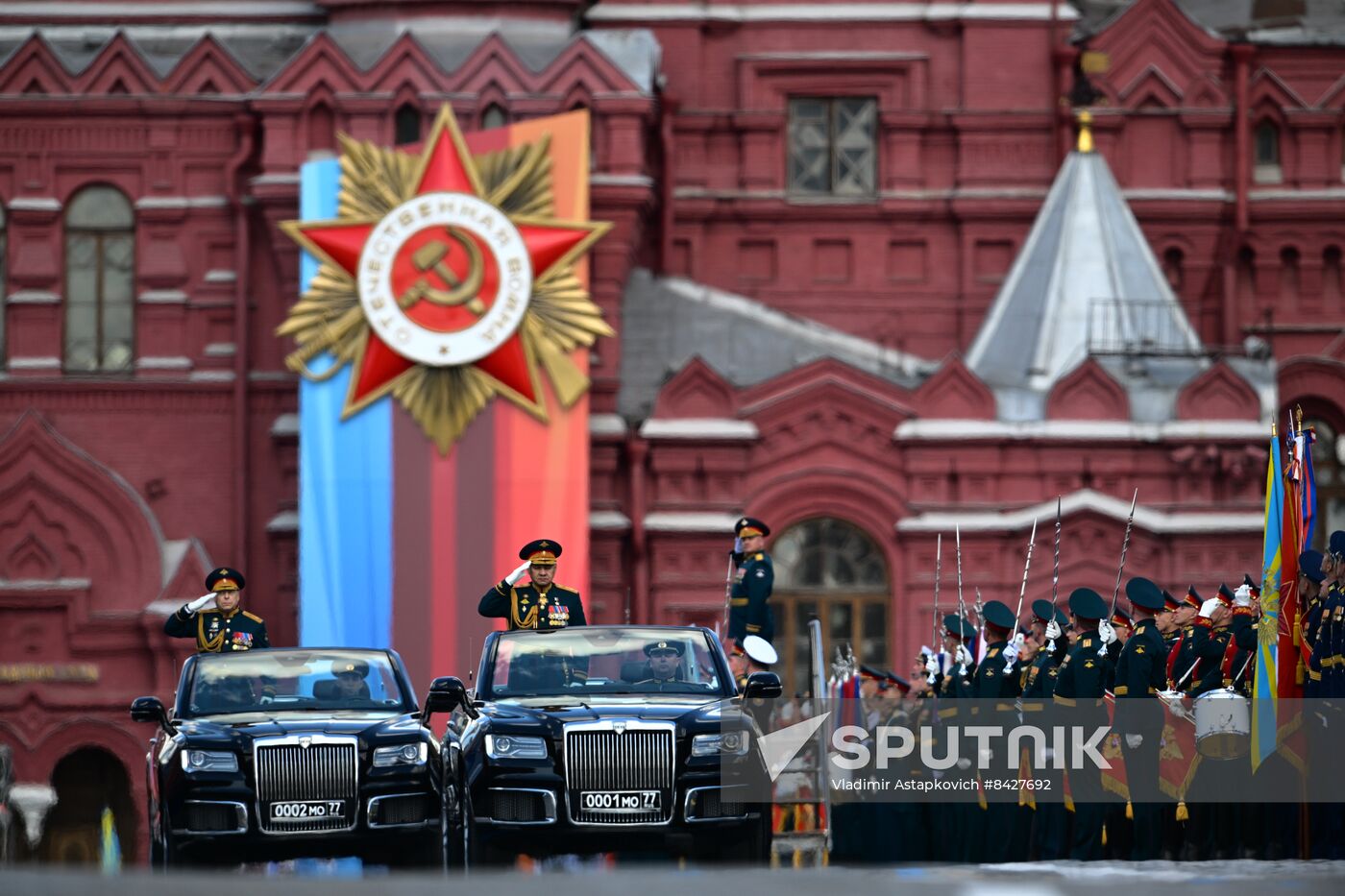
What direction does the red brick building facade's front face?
toward the camera

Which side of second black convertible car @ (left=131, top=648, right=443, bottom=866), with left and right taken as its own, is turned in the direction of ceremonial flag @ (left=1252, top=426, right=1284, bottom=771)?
left

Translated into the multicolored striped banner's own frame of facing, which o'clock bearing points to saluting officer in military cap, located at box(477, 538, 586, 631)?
The saluting officer in military cap is roughly at 12 o'clock from the multicolored striped banner.

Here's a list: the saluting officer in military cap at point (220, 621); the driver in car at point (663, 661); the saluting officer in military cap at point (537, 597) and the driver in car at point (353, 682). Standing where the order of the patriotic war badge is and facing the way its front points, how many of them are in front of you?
4

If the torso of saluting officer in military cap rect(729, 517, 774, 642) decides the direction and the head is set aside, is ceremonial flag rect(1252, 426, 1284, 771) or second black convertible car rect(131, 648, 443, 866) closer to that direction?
the second black convertible car

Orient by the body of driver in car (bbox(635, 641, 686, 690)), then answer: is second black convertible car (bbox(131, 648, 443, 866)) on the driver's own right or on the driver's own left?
on the driver's own right

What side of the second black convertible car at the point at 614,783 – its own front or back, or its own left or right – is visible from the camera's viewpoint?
front

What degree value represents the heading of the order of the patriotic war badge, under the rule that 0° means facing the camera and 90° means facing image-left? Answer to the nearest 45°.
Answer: approximately 0°
